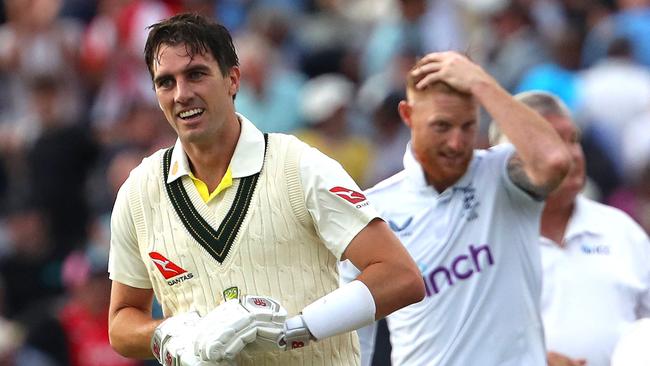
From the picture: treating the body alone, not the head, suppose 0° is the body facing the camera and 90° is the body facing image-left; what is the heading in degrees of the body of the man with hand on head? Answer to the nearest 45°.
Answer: approximately 0°

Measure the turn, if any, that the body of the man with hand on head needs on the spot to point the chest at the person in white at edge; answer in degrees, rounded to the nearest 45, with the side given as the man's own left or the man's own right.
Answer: approximately 135° to the man's own left
